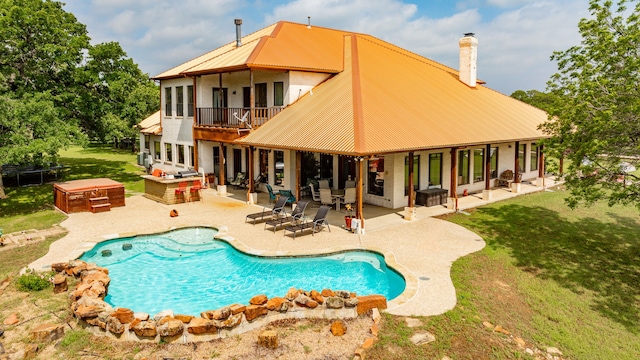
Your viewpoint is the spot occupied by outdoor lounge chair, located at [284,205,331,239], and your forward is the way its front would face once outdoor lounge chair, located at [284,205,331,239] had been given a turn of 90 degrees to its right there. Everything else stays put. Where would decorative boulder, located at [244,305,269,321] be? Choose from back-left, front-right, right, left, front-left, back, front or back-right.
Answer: back-left

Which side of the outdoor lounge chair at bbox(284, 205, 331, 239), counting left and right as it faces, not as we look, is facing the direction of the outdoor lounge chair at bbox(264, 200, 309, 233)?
right

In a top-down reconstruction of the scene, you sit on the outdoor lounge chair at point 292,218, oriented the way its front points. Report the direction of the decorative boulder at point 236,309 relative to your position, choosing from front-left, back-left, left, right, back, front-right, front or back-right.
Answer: front-left

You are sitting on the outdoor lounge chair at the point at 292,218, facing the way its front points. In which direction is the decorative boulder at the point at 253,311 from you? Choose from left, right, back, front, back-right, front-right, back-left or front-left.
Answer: front-left

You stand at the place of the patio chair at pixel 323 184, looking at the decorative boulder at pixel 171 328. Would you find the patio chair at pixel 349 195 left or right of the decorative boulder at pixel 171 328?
left

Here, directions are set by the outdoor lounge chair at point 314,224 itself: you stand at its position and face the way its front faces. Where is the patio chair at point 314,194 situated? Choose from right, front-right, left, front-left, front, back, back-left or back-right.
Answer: back-right

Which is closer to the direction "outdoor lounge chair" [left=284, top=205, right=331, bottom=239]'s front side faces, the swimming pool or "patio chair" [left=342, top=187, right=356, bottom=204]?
the swimming pool

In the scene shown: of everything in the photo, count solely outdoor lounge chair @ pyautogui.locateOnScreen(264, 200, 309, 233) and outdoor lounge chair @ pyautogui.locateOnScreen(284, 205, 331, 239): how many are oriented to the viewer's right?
0

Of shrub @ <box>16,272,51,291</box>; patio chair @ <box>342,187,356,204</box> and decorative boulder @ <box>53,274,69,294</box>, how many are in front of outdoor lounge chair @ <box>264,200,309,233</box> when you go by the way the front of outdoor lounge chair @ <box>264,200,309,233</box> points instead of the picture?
2

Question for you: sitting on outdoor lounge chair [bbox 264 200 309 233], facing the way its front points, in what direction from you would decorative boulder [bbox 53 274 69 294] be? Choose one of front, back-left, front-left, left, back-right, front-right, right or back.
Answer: front

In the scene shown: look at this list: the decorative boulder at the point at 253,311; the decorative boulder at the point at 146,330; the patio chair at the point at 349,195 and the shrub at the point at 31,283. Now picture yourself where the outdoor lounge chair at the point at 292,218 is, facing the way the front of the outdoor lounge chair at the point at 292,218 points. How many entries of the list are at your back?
1

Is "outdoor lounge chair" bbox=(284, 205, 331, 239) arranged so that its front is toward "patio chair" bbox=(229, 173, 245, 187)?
no

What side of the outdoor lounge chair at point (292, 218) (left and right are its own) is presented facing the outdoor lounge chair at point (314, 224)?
left

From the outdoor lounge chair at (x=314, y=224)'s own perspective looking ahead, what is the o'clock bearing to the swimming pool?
The swimming pool is roughly at 12 o'clock from the outdoor lounge chair.

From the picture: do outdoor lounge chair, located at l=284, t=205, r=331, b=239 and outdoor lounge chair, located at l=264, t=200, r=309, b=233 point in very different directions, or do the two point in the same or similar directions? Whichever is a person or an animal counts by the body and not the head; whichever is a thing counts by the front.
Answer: same or similar directions

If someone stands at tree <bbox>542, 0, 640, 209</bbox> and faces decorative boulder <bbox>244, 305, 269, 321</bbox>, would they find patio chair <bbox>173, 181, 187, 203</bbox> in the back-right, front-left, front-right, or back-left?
front-right

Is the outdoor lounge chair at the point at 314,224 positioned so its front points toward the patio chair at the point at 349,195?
no

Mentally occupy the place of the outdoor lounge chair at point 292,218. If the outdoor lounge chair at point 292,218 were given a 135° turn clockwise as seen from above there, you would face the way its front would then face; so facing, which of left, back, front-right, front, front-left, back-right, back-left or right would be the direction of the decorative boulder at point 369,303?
back

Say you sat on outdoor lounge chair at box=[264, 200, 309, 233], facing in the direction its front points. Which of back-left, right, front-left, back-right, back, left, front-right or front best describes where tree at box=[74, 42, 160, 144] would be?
right

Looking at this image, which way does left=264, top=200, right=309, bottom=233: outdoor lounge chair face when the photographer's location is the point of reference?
facing the viewer and to the left of the viewer

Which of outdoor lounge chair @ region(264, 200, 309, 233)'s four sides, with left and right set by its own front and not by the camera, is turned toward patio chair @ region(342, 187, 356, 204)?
back
